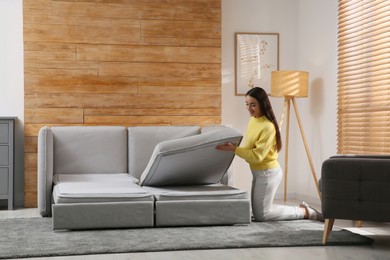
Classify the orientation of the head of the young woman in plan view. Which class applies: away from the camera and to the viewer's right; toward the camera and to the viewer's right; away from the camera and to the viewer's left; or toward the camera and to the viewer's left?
toward the camera and to the viewer's left

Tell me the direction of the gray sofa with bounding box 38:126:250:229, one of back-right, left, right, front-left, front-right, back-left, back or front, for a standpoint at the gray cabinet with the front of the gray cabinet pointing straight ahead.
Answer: front-left

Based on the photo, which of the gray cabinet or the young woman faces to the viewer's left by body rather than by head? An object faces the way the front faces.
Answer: the young woman

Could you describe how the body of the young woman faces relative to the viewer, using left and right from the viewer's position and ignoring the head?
facing to the left of the viewer

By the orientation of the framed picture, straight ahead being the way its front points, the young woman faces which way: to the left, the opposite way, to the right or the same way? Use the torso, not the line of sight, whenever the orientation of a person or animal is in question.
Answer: to the right

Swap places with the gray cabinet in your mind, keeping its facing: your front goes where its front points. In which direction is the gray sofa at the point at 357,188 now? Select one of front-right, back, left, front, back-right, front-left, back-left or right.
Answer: front-left

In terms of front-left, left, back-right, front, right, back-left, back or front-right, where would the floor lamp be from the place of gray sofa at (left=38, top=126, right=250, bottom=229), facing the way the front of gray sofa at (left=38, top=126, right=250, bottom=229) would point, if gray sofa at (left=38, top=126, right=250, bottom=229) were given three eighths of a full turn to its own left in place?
front

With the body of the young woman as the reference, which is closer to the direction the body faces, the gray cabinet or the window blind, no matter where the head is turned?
the gray cabinet

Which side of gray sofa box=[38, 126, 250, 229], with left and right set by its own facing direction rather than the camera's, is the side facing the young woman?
left
